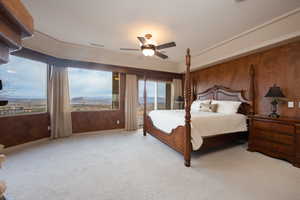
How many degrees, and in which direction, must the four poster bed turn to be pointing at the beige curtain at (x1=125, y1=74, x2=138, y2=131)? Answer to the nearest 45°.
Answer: approximately 90° to its right

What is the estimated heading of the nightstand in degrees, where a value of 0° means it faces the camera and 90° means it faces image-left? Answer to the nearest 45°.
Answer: approximately 45°

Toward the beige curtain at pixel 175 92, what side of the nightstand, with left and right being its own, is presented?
right

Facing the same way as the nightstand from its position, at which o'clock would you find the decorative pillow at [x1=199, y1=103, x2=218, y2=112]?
The decorative pillow is roughly at 2 o'clock from the nightstand.

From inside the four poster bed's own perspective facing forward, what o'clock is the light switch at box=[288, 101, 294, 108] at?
The light switch is roughly at 7 o'clock from the four poster bed.

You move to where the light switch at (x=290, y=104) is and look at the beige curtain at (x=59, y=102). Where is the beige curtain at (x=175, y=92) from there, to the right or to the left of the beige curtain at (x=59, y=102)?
right

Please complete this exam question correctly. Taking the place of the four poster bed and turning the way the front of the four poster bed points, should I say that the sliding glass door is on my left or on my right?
on my right

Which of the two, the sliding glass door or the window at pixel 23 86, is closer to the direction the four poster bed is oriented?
the window

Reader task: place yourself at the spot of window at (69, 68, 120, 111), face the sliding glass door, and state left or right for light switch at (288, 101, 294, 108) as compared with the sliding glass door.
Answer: right

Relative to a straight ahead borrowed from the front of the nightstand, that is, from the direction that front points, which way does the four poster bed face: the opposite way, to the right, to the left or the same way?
the same way

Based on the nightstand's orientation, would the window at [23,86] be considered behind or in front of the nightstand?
in front

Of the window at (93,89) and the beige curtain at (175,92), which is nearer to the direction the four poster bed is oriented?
the window

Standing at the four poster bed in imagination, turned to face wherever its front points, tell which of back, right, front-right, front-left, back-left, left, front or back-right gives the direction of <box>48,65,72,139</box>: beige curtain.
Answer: front-right

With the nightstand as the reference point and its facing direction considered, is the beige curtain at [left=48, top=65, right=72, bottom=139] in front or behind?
in front

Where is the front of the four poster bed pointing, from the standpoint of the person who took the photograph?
facing the viewer and to the left of the viewer
